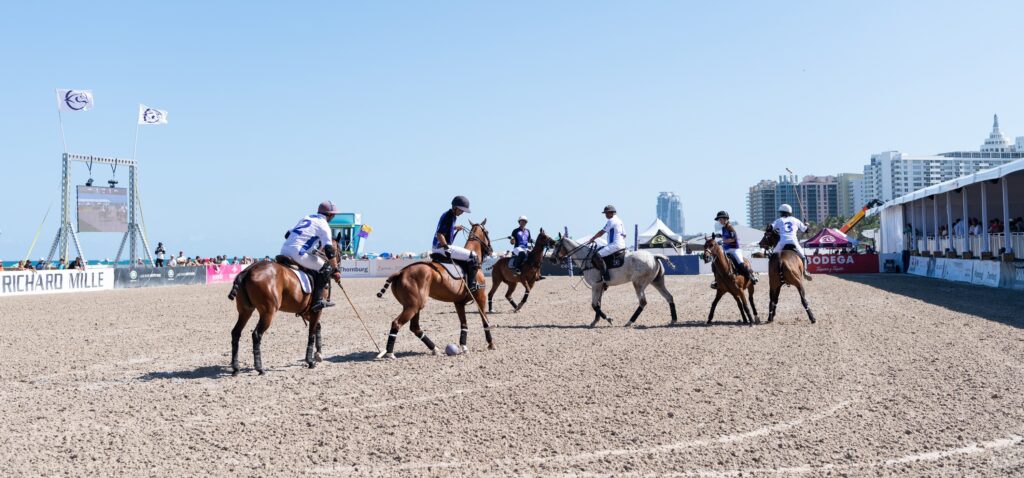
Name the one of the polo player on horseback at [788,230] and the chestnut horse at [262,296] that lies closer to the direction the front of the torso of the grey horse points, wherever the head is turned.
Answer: the chestnut horse

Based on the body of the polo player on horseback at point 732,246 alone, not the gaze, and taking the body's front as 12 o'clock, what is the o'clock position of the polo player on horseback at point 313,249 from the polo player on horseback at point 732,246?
the polo player on horseback at point 313,249 is roughly at 12 o'clock from the polo player on horseback at point 732,246.

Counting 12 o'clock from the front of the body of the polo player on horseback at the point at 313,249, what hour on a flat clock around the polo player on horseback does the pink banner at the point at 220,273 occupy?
The pink banner is roughly at 10 o'clock from the polo player on horseback.

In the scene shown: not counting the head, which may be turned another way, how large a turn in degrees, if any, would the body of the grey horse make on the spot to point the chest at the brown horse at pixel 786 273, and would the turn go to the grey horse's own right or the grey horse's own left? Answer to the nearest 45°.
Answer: approximately 180°

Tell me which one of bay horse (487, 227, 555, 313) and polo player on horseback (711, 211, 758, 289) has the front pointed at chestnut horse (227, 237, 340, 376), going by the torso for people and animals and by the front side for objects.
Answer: the polo player on horseback

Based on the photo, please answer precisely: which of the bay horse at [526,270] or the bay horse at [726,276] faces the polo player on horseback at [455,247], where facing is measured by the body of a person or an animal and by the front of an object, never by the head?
the bay horse at [726,276]

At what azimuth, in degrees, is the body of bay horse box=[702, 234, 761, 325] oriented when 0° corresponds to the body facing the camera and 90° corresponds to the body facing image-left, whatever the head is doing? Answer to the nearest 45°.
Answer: approximately 45°

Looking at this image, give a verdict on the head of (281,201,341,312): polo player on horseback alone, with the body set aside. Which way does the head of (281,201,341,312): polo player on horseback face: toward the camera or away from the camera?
away from the camera

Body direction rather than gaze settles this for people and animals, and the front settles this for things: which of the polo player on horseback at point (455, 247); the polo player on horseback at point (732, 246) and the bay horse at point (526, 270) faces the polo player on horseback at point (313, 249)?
the polo player on horseback at point (732, 246)

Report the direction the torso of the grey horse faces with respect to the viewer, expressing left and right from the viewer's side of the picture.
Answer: facing to the left of the viewer

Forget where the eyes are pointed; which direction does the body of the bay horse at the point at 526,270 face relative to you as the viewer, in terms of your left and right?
facing to the right of the viewer

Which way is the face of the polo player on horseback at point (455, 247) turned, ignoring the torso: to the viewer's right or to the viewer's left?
to the viewer's right

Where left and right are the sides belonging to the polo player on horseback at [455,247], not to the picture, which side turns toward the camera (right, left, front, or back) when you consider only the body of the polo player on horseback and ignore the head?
right

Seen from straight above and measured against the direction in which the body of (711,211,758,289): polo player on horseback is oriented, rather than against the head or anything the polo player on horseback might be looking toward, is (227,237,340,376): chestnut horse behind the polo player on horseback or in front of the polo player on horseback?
in front

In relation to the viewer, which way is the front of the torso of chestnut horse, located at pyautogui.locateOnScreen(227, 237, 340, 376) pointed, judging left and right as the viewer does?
facing away from the viewer and to the right of the viewer

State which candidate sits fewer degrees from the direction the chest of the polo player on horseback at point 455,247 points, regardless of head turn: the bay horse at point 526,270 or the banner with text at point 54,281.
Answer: the bay horse
